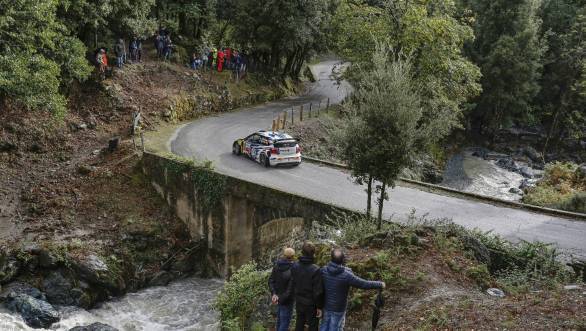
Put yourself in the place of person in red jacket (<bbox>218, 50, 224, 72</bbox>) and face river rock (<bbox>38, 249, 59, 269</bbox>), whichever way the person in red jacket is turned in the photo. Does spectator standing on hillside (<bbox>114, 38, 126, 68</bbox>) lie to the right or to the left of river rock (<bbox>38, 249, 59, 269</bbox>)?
right

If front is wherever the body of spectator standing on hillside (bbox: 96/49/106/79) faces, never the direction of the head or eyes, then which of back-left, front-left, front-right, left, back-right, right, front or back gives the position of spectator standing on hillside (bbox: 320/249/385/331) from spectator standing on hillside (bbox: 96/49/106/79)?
front-right

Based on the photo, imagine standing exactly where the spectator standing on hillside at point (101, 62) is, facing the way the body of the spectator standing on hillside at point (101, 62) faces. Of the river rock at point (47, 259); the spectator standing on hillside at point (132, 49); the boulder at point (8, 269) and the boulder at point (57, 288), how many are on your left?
1

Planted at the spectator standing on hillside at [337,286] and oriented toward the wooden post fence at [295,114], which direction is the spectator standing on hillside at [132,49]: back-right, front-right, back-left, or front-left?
front-left

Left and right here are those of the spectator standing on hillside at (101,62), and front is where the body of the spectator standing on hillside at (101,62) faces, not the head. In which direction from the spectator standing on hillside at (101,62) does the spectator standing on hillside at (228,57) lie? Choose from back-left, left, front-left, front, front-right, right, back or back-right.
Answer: left

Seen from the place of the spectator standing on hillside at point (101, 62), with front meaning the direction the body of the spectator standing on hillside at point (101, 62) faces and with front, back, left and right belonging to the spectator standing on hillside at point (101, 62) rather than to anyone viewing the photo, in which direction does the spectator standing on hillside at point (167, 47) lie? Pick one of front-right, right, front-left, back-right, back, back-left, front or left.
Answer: left
